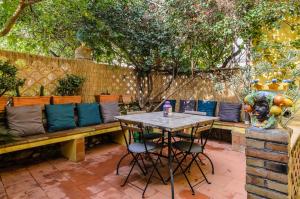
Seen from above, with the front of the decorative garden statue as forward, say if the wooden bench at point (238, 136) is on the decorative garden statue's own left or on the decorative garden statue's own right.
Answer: on the decorative garden statue's own right

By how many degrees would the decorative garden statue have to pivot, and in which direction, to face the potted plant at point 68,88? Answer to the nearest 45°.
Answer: approximately 45° to its right

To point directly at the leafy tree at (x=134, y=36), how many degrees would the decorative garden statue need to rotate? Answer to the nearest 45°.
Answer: approximately 90° to its right

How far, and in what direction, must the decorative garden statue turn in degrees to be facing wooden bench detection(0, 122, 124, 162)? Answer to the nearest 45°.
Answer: approximately 45° to its right

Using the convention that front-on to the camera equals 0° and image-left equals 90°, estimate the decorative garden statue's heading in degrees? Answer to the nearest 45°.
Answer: approximately 45°

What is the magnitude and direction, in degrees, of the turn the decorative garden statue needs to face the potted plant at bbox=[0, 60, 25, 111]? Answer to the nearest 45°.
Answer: approximately 45° to its right

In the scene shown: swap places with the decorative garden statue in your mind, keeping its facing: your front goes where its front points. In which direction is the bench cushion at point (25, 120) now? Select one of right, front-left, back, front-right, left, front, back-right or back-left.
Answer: front-right
